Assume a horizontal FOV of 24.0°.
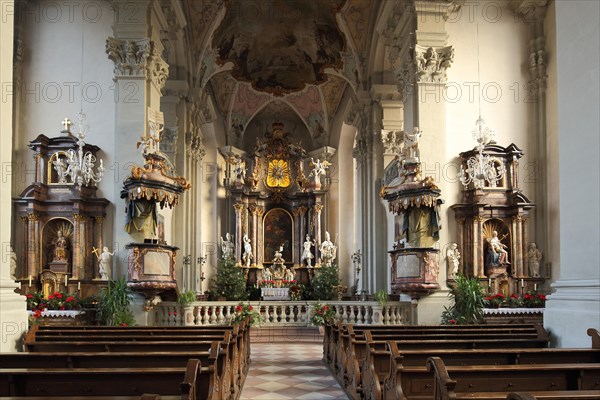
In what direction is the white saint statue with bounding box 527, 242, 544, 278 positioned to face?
toward the camera

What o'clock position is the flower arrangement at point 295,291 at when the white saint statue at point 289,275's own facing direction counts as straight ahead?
The flower arrangement is roughly at 12 o'clock from the white saint statue.

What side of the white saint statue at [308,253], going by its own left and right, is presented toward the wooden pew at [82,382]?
front

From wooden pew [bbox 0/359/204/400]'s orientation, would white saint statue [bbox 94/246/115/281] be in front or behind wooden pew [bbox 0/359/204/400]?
in front

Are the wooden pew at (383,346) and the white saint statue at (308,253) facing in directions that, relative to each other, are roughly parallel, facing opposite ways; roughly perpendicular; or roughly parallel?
roughly parallel, facing opposite ways

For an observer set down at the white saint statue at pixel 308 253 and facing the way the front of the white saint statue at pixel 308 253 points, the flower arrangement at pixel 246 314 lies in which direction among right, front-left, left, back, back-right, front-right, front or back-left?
front

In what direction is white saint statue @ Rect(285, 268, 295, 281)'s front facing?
toward the camera

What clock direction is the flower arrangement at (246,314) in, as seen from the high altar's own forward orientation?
The flower arrangement is roughly at 12 o'clock from the high altar.

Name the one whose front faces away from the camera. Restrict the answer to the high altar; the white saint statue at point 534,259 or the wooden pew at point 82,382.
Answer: the wooden pew

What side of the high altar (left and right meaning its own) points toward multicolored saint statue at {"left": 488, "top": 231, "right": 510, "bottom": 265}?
front

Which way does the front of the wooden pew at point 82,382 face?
away from the camera

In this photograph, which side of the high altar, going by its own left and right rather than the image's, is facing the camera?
front
